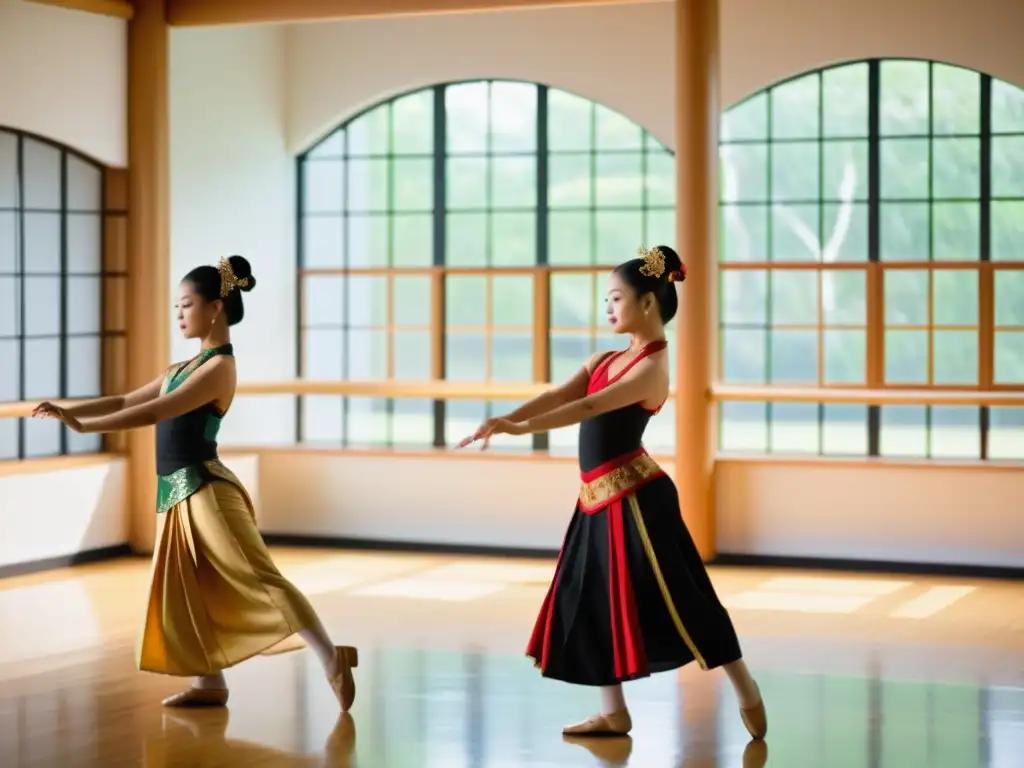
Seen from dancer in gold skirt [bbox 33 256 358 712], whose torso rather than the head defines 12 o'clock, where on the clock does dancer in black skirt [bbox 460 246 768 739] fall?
The dancer in black skirt is roughly at 7 o'clock from the dancer in gold skirt.

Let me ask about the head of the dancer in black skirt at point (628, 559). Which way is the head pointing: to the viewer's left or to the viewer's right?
to the viewer's left

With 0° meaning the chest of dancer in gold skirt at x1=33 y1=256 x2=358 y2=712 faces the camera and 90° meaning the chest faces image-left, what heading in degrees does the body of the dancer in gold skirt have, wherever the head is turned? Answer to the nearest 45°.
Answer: approximately 90°

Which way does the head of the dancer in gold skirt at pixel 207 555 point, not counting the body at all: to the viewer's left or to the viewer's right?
to the viewer's left
